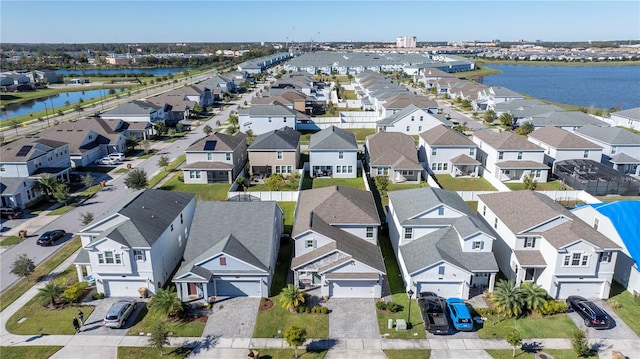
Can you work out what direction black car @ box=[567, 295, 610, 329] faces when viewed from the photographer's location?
facing away from the viewer and to the left of the viewer

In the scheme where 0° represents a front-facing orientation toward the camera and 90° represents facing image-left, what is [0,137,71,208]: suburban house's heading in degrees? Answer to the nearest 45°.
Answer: approximately 315°

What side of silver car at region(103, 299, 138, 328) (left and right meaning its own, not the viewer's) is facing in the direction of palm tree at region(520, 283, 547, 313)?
right

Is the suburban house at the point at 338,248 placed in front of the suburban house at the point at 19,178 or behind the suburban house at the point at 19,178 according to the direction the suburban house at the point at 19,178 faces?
in front

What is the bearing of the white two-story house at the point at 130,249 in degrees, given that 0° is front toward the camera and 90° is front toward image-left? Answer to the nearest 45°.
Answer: approximately 45°

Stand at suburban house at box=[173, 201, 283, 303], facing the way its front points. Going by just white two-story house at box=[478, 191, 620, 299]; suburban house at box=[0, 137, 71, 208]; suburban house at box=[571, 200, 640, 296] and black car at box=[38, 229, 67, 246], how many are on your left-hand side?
2

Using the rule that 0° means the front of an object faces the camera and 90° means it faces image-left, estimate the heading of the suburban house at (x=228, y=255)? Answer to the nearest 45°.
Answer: approximately 0°

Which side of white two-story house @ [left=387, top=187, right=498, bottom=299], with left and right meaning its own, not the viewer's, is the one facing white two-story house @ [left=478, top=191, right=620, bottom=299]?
left

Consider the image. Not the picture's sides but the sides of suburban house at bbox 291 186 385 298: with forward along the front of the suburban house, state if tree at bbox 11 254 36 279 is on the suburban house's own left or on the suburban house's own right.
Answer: on the suburban house's own right

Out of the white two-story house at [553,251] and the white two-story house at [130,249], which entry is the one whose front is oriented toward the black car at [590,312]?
the white two-story house at [553,251]

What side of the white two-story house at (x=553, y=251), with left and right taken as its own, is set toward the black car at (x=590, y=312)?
front

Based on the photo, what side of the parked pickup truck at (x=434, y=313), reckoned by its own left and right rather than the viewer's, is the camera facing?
back

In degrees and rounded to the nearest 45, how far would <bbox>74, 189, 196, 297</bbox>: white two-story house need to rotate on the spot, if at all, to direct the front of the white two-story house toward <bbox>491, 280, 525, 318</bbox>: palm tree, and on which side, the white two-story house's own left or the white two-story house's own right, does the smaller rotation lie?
approximately 90° to the white two-story house's own left

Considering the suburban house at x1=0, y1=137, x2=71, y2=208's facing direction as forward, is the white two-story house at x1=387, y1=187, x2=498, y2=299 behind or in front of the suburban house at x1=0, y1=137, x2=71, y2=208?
in front

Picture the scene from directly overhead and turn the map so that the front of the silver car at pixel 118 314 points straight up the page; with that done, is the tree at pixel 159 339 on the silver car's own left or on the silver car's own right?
on the silver car's own right

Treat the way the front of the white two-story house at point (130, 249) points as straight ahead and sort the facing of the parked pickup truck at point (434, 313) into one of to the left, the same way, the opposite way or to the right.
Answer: the opposite way
